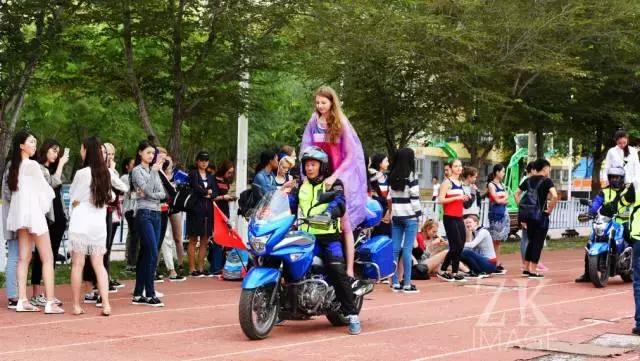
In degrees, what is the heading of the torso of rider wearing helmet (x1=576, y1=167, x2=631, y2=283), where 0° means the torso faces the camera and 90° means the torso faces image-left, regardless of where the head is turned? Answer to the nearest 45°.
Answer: approximately 45°

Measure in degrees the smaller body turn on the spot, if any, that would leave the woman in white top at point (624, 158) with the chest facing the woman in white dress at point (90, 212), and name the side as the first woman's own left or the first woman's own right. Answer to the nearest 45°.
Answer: approximately 45° to the first woman's own right

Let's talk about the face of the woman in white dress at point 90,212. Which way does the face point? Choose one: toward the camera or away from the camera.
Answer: away from the camera

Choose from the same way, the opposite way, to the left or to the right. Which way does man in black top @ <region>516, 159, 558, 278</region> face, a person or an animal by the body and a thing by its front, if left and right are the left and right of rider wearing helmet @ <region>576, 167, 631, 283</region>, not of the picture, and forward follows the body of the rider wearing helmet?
the opposite way

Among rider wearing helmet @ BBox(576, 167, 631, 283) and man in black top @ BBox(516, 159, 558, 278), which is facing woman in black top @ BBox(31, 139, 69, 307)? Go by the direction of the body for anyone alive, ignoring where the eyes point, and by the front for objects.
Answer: the rider wearing helmet

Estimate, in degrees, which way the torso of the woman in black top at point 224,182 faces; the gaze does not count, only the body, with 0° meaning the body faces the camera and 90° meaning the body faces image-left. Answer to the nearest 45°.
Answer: approximately 315°

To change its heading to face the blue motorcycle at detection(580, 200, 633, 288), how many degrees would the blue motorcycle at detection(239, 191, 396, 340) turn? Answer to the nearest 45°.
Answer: approximately 180°
